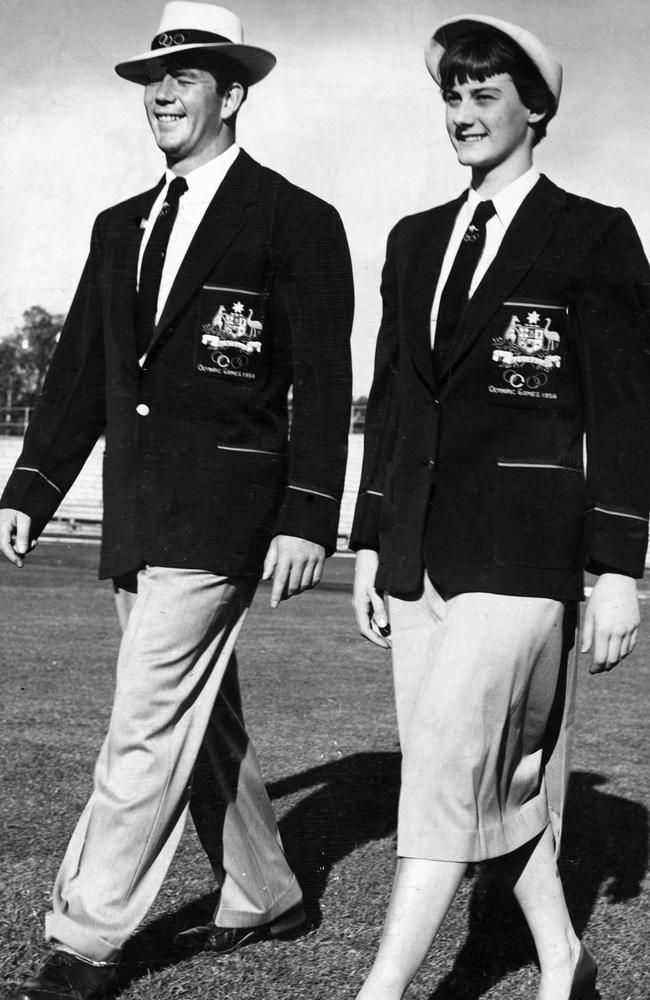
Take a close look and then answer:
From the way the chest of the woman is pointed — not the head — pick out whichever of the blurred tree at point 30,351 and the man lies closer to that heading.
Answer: the man

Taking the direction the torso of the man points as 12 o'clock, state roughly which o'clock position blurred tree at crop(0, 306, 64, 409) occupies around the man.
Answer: The blurred tree is roughly at 4 o'clock from the man.

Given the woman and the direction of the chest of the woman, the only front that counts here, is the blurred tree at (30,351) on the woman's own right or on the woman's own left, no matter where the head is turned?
on the woman's own right

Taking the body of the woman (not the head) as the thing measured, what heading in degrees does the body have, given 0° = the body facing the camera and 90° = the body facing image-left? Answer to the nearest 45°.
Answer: approximately 45°

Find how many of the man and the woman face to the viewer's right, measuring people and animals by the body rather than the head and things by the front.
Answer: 0

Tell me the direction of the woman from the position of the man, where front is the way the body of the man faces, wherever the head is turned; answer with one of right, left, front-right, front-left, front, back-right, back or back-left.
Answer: left

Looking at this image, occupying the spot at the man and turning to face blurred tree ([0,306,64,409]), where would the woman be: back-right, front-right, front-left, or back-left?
back-right

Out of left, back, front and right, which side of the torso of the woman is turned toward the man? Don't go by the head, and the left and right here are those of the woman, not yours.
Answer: right
